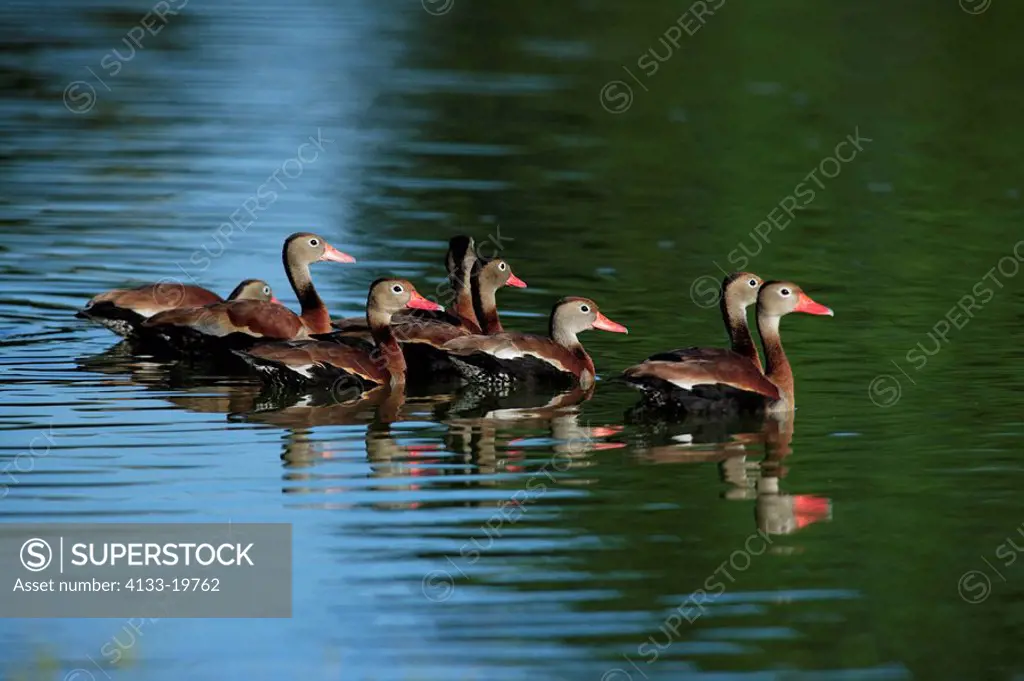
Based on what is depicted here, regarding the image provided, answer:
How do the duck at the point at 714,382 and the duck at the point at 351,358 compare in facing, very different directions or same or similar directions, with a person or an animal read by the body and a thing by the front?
same or similar directions

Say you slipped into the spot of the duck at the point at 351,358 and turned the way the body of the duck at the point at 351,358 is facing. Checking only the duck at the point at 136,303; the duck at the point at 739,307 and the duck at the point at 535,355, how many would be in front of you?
2

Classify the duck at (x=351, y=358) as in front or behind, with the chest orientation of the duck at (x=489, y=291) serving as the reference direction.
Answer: behind

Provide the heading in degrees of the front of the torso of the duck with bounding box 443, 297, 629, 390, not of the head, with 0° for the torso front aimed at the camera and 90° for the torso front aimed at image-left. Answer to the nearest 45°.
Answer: approximately 270°

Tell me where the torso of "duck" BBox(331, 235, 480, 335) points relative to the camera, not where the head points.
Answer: to the viewer's right

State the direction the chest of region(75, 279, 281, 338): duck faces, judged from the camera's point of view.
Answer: to the viewer's right

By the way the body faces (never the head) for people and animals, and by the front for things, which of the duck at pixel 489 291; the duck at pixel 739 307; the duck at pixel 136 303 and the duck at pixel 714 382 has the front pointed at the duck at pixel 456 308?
the duck at pixel 136 303

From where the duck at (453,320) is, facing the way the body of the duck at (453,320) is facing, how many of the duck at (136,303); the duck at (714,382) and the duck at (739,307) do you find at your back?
1

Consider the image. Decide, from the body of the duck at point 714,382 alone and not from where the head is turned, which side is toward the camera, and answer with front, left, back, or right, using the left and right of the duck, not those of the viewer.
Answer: right

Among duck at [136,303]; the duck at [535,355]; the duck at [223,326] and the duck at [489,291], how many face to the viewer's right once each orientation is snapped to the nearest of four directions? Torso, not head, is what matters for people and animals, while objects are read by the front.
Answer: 4

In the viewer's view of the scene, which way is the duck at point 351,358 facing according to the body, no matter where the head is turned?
to the viewer's right

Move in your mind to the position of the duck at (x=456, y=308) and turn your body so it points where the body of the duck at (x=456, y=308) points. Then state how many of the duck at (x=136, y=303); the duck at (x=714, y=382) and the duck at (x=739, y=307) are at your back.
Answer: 1

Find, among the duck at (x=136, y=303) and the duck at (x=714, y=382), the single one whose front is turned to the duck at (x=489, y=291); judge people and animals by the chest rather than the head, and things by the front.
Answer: the duck at (x=136, y=303)

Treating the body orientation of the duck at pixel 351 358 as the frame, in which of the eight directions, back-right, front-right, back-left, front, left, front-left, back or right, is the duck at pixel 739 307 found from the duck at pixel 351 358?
front

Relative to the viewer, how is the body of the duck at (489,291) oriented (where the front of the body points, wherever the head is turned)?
to the viewer's right

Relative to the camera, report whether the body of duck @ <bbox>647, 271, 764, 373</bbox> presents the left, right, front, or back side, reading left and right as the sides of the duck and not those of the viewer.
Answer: right
